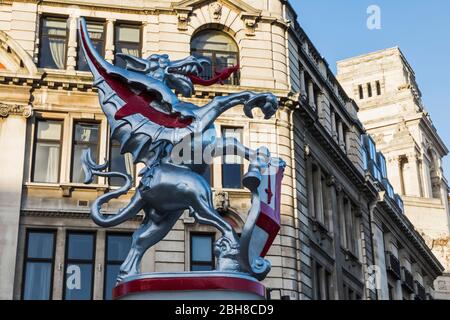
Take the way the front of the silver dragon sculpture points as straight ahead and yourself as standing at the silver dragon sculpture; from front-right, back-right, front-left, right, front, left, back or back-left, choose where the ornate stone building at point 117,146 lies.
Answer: left

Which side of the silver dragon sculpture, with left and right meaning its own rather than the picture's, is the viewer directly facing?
right
